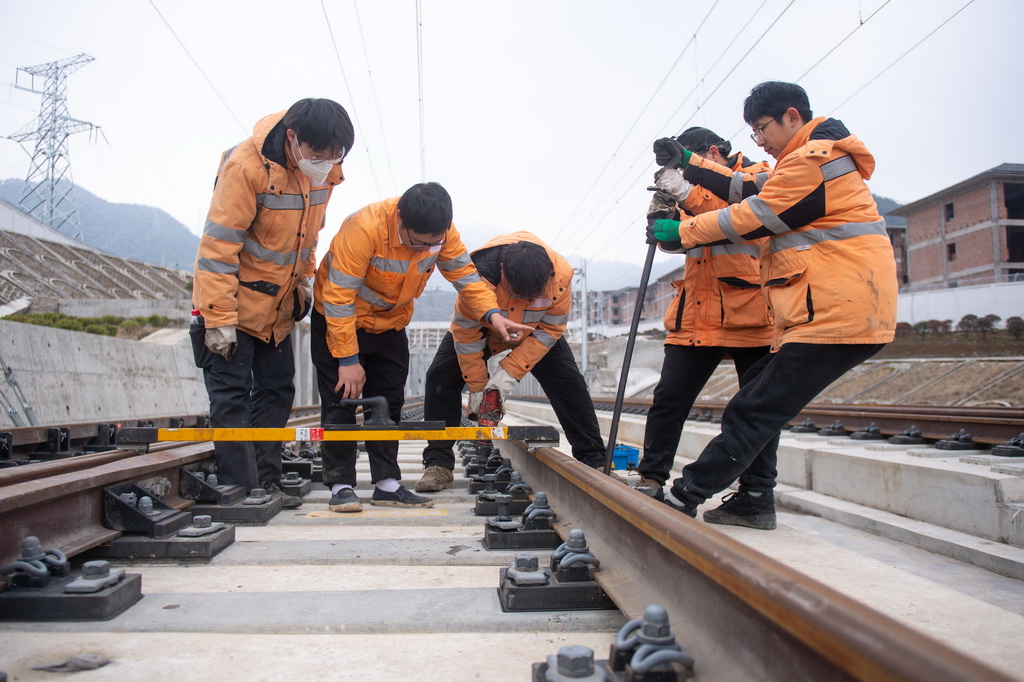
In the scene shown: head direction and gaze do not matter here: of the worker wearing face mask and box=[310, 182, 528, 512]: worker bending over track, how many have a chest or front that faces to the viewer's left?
0

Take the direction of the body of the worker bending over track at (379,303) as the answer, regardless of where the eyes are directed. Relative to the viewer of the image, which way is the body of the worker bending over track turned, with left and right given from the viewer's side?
facing the viewer and to the right of the viewer

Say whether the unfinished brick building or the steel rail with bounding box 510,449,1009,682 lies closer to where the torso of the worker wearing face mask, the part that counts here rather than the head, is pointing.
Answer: the steel rail

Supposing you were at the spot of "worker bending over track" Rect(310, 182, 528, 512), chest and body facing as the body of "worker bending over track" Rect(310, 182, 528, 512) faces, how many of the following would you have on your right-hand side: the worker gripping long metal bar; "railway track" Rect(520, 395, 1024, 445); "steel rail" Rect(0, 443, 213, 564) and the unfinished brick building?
1

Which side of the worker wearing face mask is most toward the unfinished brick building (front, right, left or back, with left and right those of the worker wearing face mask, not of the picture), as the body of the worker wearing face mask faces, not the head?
left

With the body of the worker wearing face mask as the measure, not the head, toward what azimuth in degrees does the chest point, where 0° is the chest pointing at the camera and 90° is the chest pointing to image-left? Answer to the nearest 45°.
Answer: approximately 315°

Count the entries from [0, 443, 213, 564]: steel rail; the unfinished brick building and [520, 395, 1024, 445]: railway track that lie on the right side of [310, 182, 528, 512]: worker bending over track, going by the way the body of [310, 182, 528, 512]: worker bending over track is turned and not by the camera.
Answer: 1

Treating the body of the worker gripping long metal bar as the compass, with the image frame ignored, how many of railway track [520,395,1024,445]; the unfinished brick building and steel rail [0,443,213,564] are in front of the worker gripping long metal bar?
1
